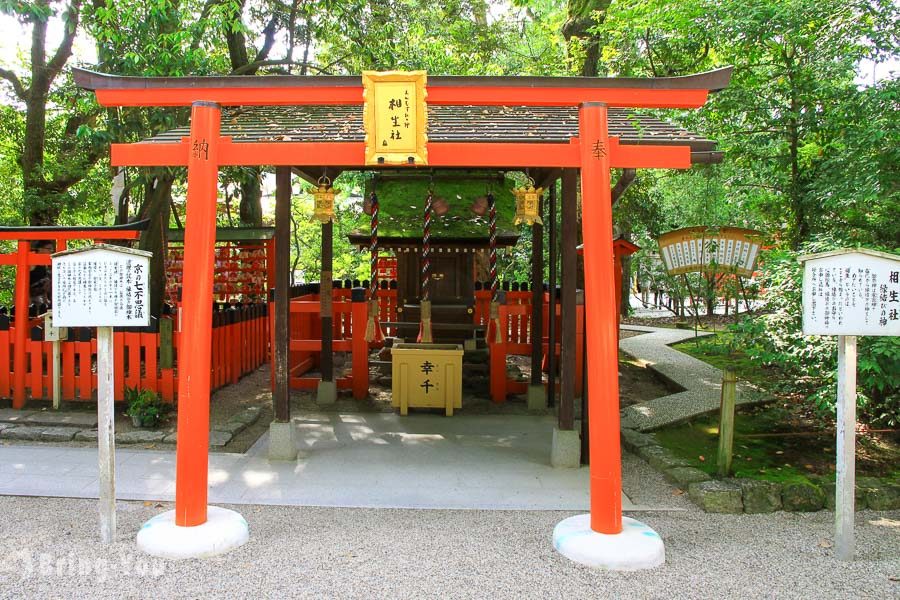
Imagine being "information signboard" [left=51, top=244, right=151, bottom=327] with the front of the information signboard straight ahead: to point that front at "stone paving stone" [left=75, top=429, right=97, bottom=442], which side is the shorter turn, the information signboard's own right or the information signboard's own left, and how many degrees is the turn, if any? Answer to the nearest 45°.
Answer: approximately 180°

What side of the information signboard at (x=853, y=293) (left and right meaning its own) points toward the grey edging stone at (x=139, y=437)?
right

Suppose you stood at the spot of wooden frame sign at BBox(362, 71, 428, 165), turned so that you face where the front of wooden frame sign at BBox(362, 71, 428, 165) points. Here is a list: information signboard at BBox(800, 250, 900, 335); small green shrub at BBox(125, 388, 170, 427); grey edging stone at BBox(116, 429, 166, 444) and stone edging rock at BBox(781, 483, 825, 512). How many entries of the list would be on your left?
2

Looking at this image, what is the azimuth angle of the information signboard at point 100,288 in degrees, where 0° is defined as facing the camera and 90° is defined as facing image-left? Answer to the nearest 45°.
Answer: approximately 0°

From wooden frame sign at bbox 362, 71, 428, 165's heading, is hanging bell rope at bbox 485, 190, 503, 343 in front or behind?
behind

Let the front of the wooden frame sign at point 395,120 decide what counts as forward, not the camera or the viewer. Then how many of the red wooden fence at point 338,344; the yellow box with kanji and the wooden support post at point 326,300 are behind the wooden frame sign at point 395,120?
3

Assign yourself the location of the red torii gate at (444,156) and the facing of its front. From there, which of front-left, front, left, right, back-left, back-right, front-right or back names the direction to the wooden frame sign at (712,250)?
back-left

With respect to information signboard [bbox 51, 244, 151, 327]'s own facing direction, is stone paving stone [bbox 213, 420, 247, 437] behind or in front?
behind

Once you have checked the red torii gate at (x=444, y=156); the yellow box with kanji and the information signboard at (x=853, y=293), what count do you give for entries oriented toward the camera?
3

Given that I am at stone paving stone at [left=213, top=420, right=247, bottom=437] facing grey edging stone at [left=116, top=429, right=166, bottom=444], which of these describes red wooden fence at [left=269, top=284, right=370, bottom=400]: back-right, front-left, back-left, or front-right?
back-right

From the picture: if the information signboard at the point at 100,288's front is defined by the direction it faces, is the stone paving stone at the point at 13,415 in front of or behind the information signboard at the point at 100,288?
behind

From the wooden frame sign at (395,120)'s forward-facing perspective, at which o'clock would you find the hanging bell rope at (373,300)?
The hanging bell rope is roughly at 6 o'clock from the wooden frame sign.
